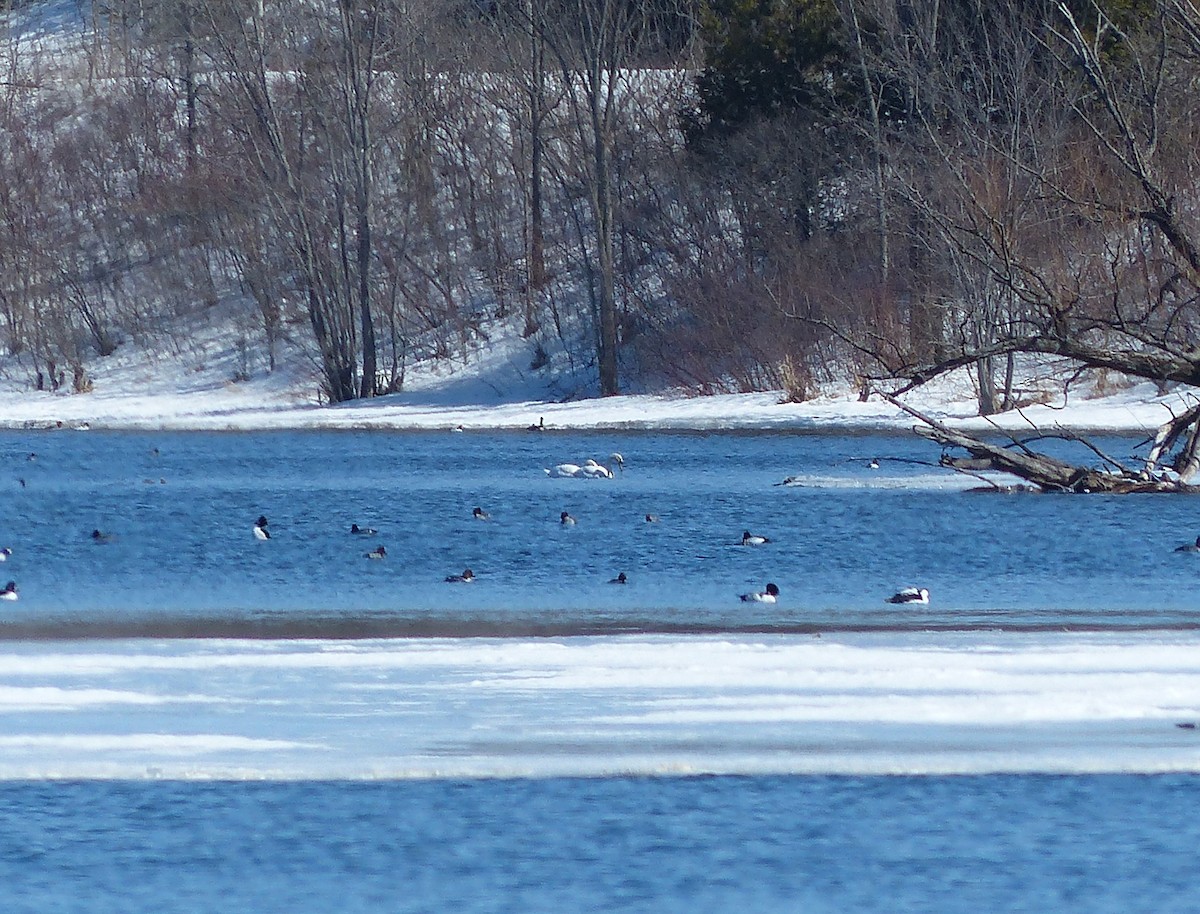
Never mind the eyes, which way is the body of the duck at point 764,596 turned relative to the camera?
to the viewer's right

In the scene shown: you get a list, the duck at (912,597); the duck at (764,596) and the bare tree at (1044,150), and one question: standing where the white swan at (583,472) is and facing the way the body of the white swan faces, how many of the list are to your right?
2

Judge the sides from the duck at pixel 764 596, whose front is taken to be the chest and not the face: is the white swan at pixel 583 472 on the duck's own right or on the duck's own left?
on the duck's own left

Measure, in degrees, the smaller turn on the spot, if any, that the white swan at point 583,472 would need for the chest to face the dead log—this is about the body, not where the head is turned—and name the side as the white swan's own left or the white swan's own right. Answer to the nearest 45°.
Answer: approximately 45° to the white swan's own right

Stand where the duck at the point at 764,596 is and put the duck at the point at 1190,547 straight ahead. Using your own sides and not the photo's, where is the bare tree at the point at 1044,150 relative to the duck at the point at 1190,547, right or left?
left

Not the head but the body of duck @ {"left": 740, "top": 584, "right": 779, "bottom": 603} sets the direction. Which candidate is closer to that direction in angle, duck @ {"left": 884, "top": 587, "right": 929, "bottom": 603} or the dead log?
the duck

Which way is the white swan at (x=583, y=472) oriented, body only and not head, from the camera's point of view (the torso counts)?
to the viewer's right

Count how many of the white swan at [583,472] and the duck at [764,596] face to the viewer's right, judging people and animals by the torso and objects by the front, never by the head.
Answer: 2

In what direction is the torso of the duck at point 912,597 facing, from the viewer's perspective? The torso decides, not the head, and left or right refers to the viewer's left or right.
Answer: facing to the right of the viewer
